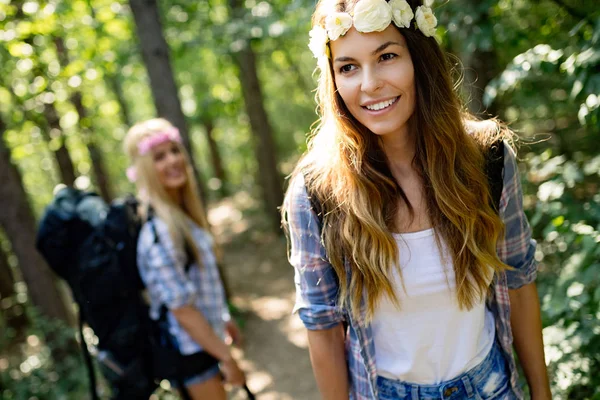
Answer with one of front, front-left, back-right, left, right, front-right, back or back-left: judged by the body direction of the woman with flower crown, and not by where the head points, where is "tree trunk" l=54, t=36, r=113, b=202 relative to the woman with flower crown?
back-right

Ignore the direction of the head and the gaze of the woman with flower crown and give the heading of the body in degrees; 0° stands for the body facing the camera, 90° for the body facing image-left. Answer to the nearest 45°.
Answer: approximately 0°

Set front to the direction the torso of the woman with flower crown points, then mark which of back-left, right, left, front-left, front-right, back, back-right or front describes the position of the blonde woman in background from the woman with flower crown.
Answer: back-right

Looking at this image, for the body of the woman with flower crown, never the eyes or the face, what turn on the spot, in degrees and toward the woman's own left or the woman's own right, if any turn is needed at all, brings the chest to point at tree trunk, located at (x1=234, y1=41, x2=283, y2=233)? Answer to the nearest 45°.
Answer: approximately 180°

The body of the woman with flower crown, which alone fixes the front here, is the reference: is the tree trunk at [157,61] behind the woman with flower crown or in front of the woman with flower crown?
behind

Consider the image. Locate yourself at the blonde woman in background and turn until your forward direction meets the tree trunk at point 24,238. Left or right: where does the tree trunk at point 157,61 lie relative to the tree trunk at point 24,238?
right

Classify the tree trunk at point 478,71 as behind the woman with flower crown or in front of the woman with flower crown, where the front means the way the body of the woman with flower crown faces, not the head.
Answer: behind

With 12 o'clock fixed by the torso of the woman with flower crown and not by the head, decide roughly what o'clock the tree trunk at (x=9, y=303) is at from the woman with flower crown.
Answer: The tree trunk is roughly at 4 o'clock from the woman with flower crown.

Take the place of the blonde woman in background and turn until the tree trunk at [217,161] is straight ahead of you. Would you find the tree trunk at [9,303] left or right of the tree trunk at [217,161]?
left
